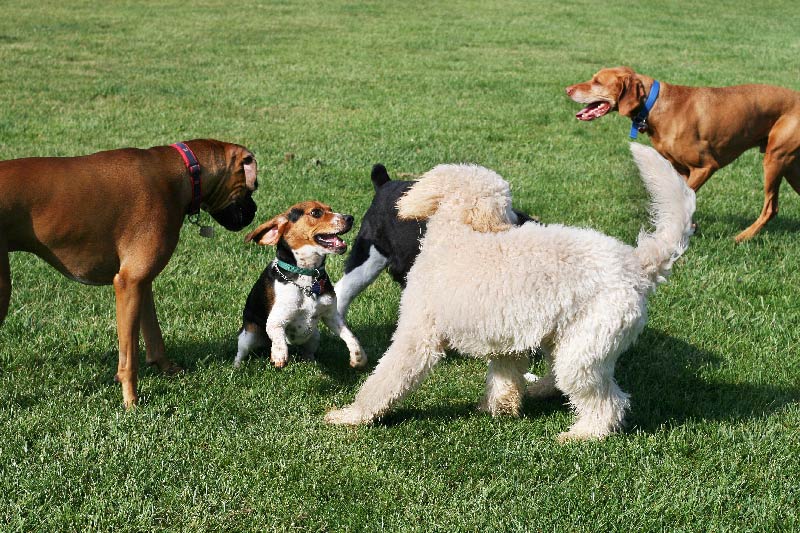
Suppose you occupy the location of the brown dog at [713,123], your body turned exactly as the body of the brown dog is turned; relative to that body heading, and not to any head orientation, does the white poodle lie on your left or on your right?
on your left

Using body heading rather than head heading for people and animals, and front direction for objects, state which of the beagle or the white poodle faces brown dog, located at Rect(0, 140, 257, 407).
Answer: the white poodle

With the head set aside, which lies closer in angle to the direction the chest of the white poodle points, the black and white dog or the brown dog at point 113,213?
the brown dog

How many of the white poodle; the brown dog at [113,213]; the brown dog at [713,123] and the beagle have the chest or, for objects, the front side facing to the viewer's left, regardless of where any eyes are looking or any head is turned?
2

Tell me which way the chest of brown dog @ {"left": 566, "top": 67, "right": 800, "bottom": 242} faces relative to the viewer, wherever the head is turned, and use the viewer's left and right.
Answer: facing to the left of the viewer

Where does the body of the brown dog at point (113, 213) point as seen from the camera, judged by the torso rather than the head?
to the viewer's right

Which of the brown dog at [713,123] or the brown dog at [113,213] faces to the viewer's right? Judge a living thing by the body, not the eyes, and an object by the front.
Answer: the brown dog at [113,213]

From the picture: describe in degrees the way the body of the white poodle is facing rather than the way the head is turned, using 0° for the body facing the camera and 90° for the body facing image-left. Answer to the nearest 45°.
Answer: approximately 90°

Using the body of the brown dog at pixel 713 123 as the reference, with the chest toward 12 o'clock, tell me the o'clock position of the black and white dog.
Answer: The black and white dog is roughly at 10 o'clock from the brown dog.
